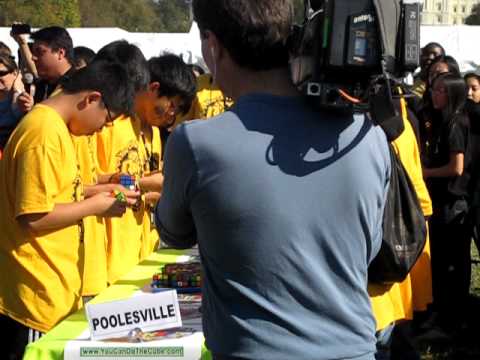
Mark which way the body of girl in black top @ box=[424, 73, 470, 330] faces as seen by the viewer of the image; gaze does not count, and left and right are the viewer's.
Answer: facing to the left of the viewer

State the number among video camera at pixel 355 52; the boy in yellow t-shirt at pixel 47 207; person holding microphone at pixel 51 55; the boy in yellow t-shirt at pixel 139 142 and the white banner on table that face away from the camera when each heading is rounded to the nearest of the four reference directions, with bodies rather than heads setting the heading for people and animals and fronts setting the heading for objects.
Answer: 1

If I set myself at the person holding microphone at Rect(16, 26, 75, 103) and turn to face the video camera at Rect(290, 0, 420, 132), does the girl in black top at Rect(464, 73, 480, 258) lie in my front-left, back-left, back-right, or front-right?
front-left

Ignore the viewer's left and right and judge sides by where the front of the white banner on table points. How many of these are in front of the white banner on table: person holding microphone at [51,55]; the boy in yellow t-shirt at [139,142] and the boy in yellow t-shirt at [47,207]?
0

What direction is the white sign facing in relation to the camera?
toward the camera

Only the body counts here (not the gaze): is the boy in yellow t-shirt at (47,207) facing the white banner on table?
no

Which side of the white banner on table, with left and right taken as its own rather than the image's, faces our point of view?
front

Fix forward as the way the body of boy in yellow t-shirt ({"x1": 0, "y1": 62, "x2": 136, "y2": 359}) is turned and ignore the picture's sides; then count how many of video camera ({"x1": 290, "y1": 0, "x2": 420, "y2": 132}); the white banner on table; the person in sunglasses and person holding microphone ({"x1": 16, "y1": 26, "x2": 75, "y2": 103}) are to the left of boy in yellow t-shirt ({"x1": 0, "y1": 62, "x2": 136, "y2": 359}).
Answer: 2

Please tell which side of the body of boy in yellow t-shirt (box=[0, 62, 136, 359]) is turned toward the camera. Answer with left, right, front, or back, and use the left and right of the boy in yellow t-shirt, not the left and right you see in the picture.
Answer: right

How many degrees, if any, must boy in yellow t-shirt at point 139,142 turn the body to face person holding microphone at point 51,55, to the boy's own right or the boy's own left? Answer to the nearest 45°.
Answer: approximately 135° to the boy's own left

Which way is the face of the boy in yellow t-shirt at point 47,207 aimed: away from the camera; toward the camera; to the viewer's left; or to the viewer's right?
to the viewer's right
